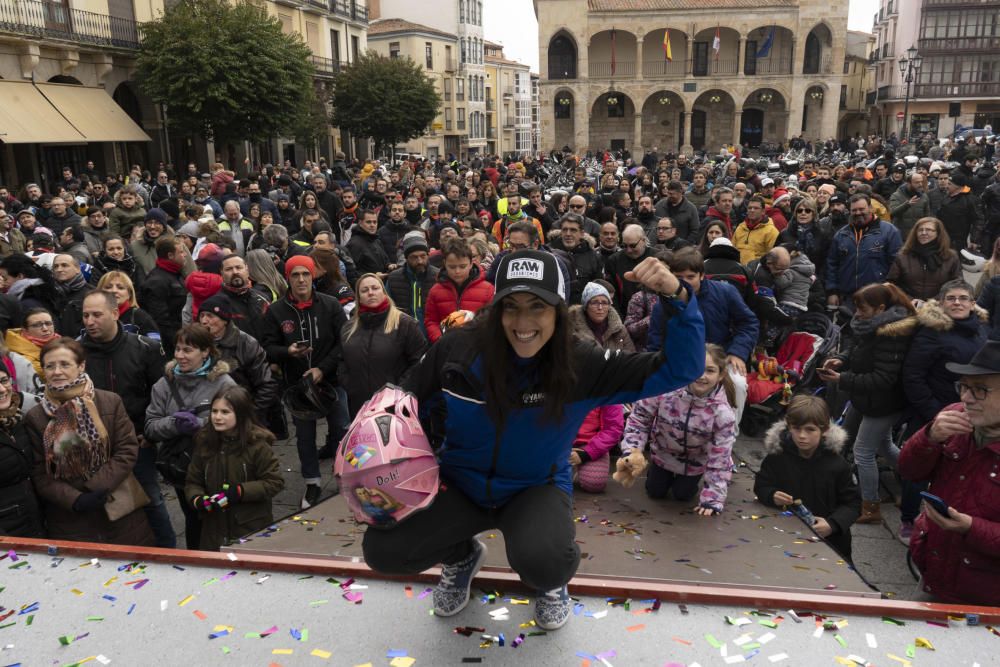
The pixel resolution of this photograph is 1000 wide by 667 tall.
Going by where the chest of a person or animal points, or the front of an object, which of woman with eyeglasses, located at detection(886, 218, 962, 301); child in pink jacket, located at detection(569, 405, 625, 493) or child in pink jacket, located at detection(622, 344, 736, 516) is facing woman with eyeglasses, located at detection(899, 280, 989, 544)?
woman with eyeglasses, located at detection(886, 218, 962, 301)

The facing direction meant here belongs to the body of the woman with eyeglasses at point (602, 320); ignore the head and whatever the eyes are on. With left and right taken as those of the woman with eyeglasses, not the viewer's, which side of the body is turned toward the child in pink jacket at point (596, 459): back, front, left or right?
front

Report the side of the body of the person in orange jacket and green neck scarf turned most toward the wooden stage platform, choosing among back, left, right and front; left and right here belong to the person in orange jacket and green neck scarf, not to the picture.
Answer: front

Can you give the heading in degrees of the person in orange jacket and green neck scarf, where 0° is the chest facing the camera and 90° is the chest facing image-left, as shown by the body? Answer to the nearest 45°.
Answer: approximately 0°

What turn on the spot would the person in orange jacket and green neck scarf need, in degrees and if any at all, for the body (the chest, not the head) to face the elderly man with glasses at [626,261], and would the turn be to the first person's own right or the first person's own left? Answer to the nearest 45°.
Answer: approximately 45° to the first person's own left

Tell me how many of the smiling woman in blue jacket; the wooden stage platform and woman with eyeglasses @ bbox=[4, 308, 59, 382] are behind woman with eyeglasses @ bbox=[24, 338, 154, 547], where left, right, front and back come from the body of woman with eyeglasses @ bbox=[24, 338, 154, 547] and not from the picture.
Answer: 1

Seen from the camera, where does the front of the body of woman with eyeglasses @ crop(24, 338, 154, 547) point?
toward the camera

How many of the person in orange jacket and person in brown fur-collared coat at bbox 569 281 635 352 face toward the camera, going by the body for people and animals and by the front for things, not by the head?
2
